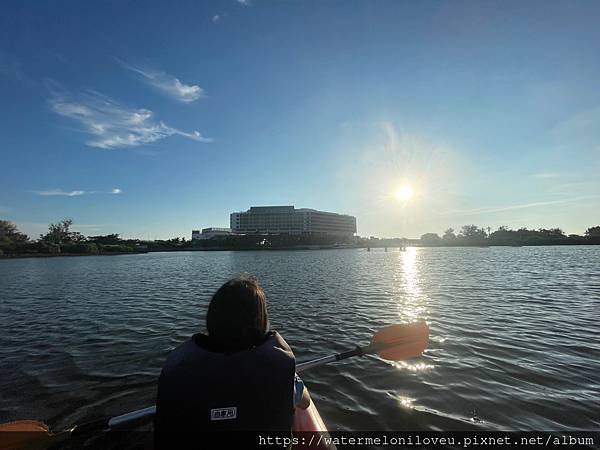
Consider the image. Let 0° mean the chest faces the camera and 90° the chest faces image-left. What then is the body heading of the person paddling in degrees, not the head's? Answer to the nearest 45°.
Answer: approximately 180°

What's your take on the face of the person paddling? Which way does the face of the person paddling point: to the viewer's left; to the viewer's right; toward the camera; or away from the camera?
away from the camera
